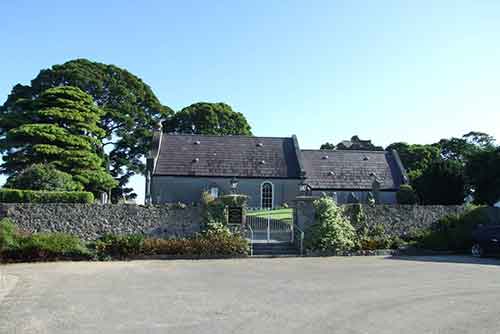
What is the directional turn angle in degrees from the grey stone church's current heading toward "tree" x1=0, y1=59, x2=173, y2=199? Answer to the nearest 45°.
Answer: approximately 45° to its right

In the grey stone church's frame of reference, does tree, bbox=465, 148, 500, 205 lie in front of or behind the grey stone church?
behind

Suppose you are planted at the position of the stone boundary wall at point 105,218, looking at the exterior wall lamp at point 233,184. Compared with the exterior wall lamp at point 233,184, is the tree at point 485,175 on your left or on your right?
right
